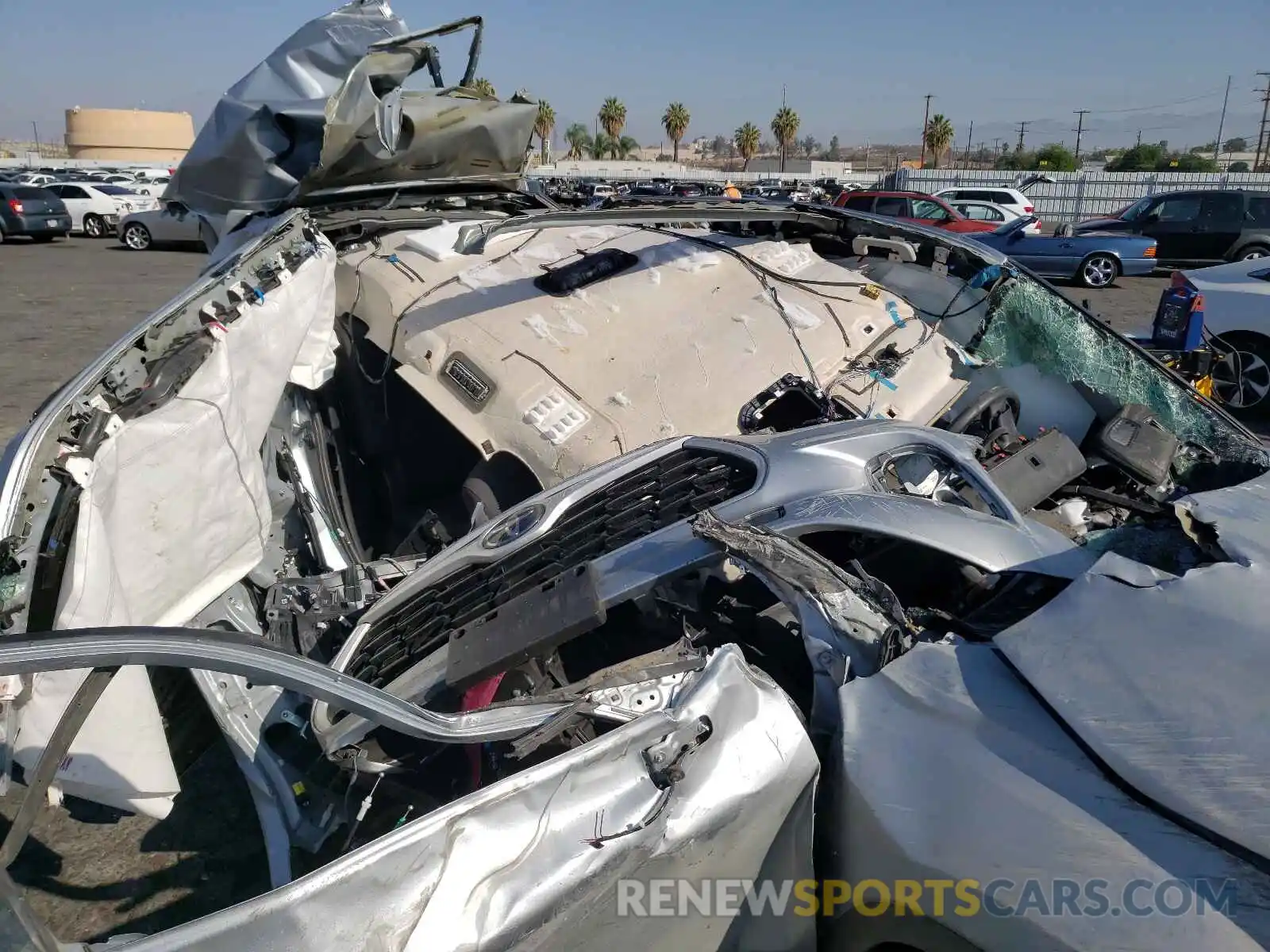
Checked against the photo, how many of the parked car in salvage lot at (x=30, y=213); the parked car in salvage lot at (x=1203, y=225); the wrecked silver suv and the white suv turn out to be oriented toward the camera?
1

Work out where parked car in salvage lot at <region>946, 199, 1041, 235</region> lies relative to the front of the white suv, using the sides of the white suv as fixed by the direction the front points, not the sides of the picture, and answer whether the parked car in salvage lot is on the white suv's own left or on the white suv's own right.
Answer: on the white suv's own left

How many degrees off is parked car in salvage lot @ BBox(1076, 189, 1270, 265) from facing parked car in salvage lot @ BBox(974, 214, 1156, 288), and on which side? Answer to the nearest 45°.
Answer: approximately 45° to its left

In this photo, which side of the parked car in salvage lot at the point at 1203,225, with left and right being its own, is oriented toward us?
left

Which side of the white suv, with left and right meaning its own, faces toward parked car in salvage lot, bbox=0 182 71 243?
front

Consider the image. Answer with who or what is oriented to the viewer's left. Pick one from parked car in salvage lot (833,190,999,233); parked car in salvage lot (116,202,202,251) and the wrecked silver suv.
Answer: parked car in salvage lot (116,202,202,251)

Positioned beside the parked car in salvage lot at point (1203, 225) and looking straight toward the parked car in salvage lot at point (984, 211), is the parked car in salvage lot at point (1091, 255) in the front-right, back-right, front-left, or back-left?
front-left

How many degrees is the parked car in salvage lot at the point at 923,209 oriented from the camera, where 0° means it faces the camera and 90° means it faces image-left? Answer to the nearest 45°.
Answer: approximately 270°

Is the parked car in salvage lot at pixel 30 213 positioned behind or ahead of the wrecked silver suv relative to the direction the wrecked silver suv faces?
behind

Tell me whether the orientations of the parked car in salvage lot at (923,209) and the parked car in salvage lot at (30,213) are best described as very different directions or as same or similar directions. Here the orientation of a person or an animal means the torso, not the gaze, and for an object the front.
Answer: very different directions

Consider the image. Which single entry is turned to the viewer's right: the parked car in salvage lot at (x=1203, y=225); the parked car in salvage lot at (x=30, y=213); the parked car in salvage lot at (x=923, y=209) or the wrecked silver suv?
the parked car in salvage lot at (x=923, y=209)

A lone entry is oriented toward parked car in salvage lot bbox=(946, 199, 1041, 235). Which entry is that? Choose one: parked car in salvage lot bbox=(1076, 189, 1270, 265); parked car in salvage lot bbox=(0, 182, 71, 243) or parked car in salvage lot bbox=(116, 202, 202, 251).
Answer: parked car in salvage lot bbox=(1076, 189, 1270, 265)

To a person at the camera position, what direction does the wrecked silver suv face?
facing the viewer

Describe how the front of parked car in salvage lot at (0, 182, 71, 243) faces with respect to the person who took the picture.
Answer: facing away from the viewer and to the left of the viewer
